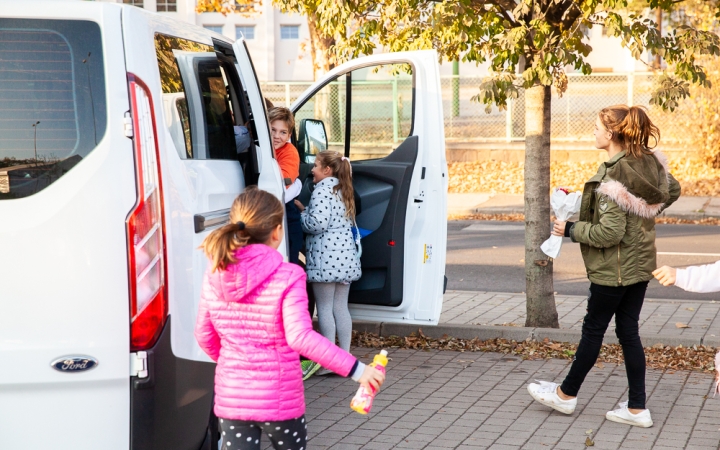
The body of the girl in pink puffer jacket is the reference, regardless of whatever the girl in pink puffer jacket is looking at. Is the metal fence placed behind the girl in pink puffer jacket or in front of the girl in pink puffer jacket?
in front

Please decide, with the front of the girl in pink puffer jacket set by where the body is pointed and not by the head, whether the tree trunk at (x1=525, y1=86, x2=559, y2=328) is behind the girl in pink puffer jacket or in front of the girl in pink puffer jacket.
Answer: in front

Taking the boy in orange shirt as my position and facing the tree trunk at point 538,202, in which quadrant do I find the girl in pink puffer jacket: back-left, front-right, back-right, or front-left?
back-right

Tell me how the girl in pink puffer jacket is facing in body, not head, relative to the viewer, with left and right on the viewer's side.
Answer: facing away from the viewer and to the right of the viewer

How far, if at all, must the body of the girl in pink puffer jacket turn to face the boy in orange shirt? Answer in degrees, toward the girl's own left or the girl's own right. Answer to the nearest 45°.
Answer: approximately 45° to the girl's own left

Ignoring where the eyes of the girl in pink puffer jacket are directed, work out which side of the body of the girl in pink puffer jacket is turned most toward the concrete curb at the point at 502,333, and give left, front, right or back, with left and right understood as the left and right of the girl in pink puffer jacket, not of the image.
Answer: front
